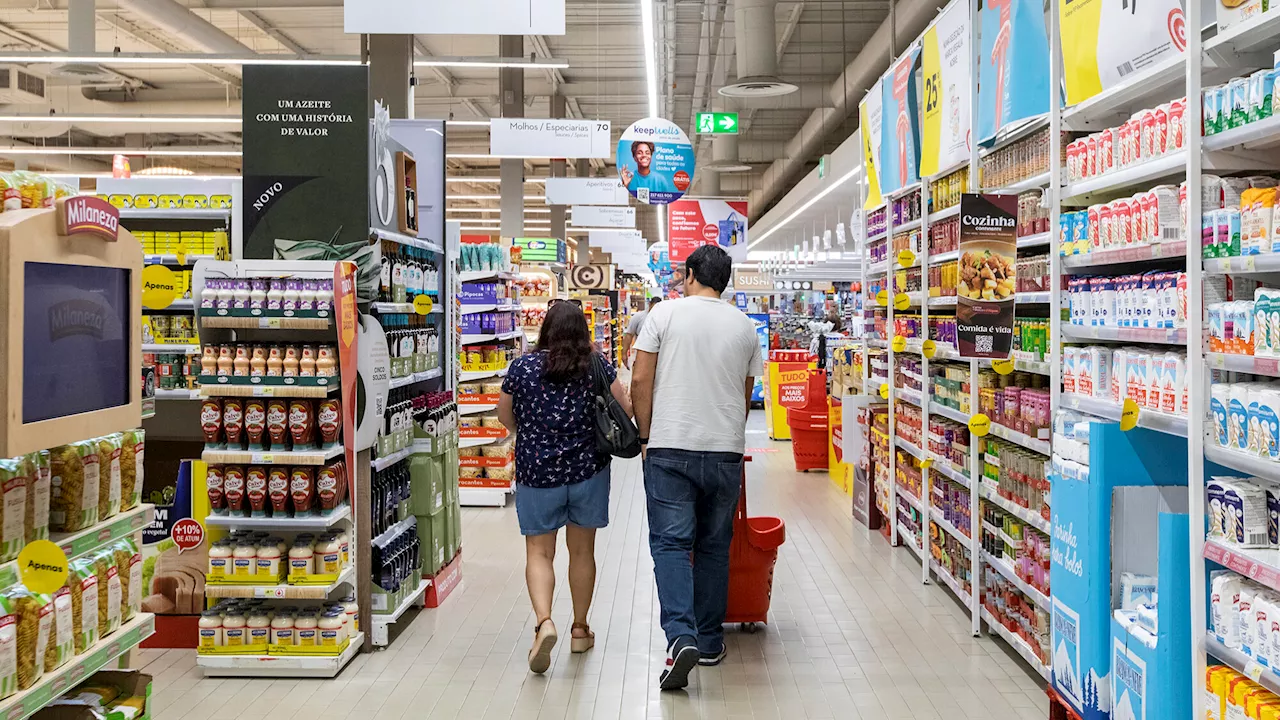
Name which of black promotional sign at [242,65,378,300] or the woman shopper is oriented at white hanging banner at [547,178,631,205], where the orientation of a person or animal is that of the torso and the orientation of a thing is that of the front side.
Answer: the woman shopper

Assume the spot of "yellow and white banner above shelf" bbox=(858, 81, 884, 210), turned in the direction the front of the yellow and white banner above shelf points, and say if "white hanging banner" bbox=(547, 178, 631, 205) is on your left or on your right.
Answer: on your right

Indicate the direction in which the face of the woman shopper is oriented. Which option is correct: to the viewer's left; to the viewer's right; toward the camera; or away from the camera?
away from the camera

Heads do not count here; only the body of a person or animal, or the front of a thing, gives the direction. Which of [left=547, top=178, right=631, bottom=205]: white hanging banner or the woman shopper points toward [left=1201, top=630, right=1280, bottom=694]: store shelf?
the white hanging banner

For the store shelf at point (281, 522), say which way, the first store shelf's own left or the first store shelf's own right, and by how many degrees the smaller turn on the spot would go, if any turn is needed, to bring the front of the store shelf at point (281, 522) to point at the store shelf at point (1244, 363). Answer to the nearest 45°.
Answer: approximately 45° to the first store shelf's own left

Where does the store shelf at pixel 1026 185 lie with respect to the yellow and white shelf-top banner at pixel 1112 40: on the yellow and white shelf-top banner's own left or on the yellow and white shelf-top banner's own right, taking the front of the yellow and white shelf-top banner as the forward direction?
on the yellow and white shelf-top banner's own right

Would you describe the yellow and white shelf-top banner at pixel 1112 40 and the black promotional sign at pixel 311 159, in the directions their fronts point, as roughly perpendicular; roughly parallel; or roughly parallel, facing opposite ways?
roughly perpendicular

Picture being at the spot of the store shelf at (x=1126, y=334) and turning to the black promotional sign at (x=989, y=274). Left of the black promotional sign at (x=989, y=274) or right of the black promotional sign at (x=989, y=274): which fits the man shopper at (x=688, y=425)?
left

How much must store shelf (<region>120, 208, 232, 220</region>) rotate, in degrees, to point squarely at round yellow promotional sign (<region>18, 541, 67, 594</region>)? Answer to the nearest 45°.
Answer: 0° — it already faces it

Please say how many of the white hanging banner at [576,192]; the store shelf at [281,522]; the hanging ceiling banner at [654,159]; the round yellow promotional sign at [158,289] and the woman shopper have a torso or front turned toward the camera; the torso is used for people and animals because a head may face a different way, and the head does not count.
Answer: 4

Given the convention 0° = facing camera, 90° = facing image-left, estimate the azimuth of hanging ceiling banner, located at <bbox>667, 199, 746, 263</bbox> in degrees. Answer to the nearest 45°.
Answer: approximately 0°
